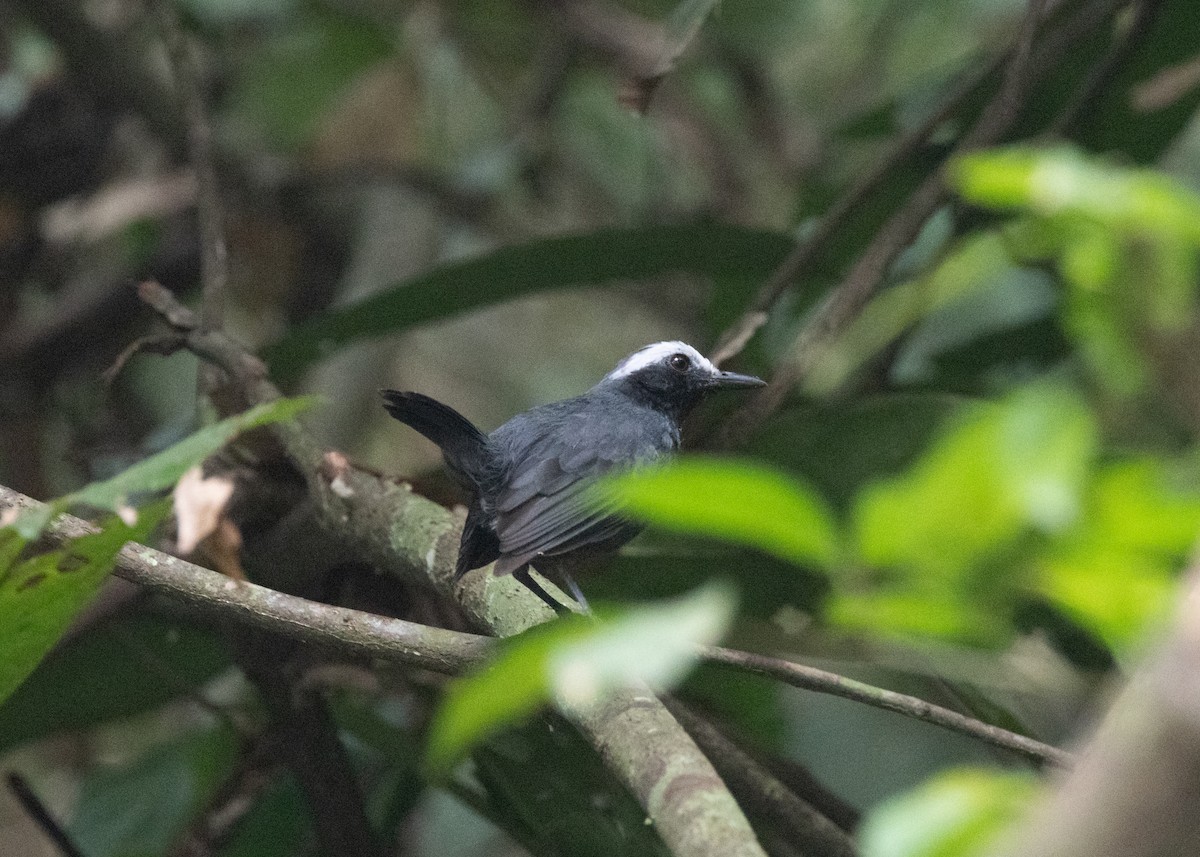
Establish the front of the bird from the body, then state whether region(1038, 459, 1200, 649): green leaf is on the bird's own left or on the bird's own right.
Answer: on the bird's own right

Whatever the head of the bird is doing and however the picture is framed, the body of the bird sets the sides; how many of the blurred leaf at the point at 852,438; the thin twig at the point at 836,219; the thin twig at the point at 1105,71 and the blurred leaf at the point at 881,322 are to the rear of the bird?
0

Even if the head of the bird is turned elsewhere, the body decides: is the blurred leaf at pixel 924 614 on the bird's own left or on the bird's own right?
on the bird's own right

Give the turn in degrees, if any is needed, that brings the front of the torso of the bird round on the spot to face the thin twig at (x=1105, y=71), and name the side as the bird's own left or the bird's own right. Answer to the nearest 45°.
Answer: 0° — it already faces it

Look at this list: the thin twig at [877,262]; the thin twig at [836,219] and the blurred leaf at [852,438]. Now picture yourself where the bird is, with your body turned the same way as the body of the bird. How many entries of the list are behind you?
0

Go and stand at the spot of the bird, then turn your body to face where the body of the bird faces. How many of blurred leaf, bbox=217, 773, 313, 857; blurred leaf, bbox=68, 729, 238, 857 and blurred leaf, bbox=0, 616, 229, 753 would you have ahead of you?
0

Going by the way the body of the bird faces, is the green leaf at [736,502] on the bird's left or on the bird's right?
on the bird's right

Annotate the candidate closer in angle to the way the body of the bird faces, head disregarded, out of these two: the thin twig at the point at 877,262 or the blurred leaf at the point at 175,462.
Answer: the thin twig

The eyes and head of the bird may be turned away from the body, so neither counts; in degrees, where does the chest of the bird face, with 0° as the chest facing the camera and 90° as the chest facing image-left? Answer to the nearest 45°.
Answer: approximately 270°

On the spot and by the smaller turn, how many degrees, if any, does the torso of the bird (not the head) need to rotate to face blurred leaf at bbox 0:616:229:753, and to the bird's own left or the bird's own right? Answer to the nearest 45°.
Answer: approximately 180°

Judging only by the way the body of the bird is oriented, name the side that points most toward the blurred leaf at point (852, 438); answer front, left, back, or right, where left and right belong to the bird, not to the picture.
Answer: front
